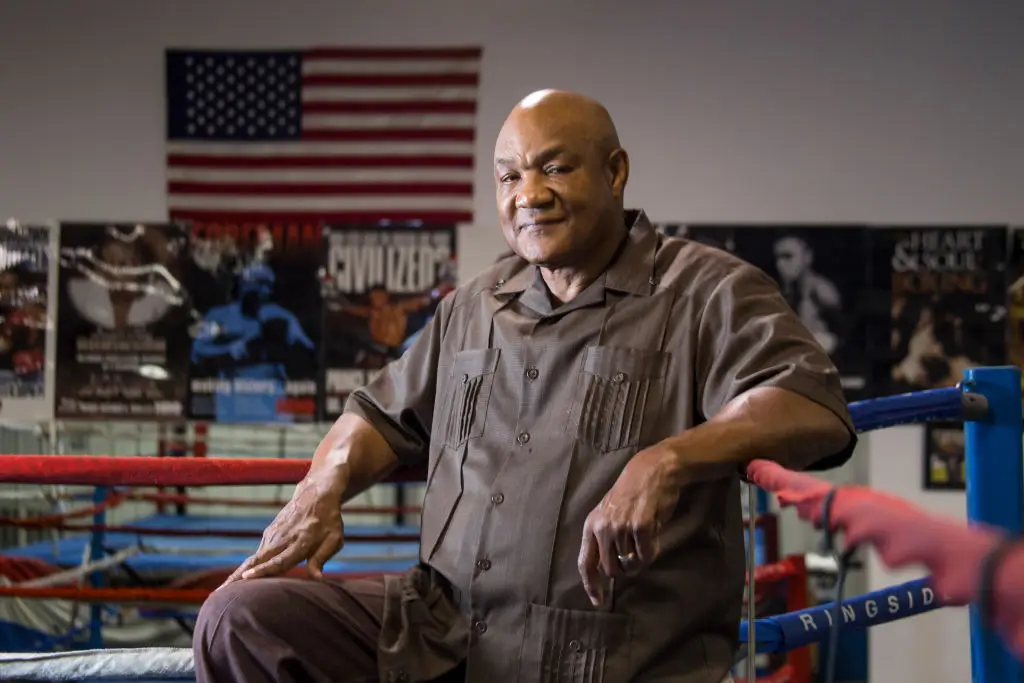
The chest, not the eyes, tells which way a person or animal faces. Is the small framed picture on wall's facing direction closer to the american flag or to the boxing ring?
the boxing ring

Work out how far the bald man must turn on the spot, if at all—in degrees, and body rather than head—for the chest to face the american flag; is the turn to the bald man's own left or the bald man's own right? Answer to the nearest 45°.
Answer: approximately 135° to the bald man's own right

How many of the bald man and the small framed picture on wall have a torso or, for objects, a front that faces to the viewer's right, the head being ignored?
0

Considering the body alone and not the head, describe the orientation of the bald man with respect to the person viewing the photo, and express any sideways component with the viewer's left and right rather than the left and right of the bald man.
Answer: facing the viewer and to the left of the viewer

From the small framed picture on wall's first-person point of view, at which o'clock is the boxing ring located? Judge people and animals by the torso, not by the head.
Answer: The boxing ring is roughly at 12 o'clock from the small framed picture on wall.

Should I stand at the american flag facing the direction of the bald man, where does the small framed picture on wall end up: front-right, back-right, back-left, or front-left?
front-left

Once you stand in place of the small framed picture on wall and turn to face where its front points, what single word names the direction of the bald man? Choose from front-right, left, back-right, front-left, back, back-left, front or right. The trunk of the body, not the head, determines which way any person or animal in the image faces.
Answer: front

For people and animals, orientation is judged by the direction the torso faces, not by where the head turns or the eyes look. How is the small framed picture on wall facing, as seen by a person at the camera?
facing the viewer

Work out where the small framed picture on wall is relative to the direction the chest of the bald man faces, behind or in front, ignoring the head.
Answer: behind

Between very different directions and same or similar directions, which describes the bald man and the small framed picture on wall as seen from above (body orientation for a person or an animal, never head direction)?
same or similar directions

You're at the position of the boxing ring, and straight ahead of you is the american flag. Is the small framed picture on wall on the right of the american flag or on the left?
right
